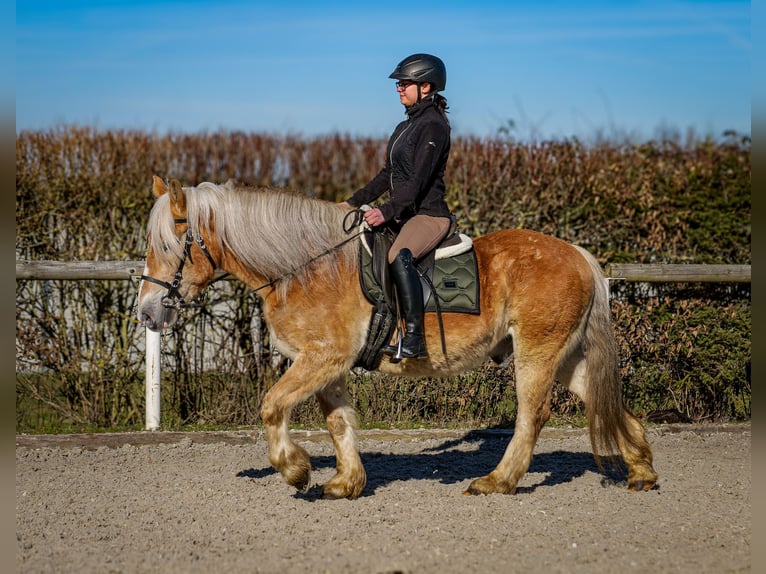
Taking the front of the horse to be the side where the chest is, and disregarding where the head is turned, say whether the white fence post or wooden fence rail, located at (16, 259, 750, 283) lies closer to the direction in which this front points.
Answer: the white fence post

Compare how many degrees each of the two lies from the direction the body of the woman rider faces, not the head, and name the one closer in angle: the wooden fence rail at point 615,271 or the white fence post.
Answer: the white fence post

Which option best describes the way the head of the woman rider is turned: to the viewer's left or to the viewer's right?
to the viewer's left

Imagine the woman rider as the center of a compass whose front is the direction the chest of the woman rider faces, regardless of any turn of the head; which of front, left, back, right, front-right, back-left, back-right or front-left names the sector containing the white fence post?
front-right

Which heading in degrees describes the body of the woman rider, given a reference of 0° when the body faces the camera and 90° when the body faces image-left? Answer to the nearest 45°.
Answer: approximately 90°

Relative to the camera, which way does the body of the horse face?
to the viewer's left

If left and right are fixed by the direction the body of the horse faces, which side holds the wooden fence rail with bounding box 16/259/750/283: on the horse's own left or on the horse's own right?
on the horse's own right

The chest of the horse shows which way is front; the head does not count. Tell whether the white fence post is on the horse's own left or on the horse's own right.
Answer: on the horse's own right
